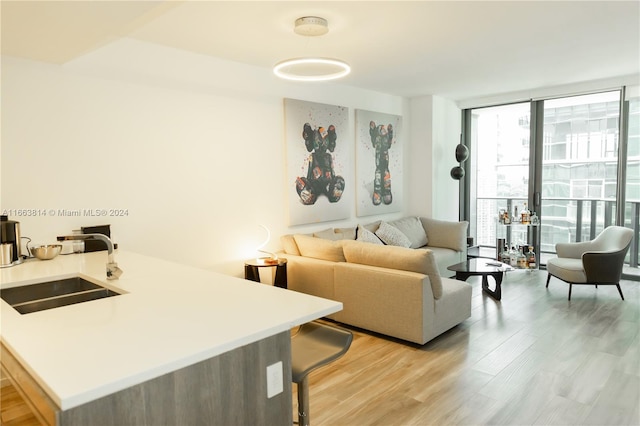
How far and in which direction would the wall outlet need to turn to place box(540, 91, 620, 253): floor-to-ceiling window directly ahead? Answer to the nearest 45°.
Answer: approximately 90° to its left

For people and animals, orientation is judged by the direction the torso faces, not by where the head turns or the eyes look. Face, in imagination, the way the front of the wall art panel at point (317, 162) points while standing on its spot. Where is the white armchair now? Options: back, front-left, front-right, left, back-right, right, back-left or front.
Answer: front-left

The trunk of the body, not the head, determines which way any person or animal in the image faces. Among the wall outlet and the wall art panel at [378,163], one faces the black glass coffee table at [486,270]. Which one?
the wall art panel

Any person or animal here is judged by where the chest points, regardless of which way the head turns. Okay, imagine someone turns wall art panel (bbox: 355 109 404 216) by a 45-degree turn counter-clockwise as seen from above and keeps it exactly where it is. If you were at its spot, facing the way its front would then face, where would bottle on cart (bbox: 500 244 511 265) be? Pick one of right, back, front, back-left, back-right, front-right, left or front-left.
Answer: front

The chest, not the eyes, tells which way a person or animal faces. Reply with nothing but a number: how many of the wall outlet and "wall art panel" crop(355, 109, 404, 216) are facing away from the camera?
0

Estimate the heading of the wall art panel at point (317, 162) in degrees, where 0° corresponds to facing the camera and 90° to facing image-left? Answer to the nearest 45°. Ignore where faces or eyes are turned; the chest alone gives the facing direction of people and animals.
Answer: approximately 315°

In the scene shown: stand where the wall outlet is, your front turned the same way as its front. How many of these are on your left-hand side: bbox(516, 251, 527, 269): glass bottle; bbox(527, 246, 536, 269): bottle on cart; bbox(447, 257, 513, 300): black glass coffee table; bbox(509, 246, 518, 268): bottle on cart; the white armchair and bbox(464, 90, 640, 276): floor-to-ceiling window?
6

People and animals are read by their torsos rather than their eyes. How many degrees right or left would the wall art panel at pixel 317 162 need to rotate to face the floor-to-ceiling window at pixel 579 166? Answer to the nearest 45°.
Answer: approximately 45° to its left

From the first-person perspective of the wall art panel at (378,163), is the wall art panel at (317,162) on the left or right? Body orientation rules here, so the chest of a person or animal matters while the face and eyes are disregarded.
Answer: on its right

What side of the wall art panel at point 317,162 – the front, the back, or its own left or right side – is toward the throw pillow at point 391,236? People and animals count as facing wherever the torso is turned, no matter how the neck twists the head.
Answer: left

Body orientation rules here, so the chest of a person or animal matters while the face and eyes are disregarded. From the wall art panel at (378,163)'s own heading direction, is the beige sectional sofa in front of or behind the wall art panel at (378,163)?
in front

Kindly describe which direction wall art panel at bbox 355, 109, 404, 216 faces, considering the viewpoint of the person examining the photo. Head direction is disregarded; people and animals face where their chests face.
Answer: facing the viewer and to the right of the viewer

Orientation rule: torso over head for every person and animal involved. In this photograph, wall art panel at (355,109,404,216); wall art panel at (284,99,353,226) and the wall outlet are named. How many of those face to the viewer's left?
0

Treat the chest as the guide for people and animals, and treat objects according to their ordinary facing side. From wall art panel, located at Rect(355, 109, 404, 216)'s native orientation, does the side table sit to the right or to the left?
on its right

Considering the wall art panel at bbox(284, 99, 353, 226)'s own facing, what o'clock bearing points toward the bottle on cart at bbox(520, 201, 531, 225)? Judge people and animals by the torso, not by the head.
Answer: The bottle on cart is roughly at 10 o'clock from the wall art panel.

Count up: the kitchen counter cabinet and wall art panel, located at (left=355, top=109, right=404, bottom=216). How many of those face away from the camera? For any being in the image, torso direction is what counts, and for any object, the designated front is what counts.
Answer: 0

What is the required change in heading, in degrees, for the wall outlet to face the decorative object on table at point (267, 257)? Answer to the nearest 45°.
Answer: approximately 135° to its left
